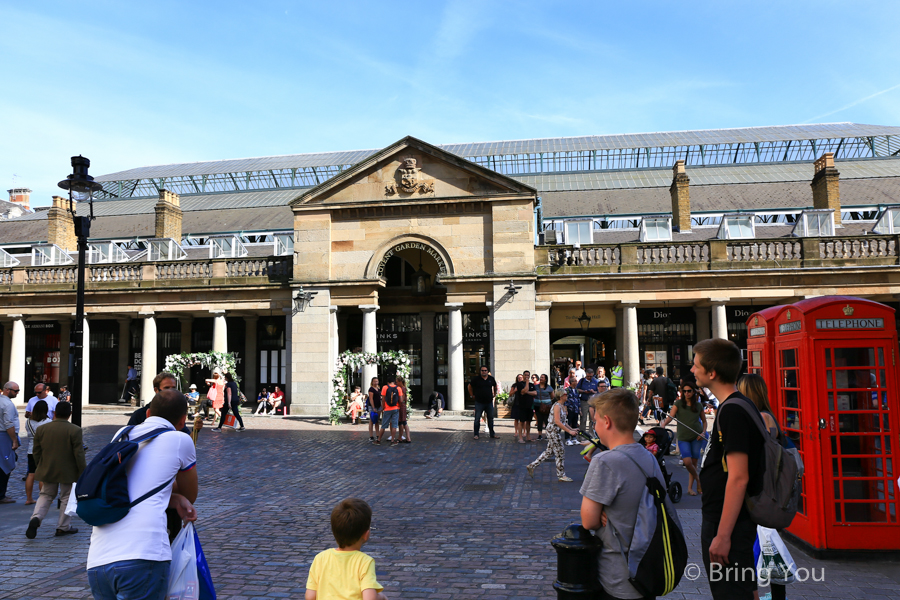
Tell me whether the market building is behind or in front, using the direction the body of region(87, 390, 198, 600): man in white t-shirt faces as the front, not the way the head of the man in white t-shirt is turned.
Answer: in front

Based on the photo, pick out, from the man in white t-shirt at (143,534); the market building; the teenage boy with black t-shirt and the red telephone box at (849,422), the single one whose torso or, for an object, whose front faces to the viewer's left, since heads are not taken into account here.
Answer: the teenage boy with black t-shirt

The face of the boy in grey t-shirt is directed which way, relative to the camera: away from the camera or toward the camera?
away from the camera

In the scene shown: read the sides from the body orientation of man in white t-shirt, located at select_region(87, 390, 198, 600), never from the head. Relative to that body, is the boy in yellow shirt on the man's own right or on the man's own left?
on the man's own right

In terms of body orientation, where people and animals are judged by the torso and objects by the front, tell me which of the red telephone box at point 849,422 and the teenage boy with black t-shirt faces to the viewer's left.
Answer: the teenage boy with black t-shirt

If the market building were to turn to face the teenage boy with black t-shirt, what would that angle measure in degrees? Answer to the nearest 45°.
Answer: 0° — it already faces them

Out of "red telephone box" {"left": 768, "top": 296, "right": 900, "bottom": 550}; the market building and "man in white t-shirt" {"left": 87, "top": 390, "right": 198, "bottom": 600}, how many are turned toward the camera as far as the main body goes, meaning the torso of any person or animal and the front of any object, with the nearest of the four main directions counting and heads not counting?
2

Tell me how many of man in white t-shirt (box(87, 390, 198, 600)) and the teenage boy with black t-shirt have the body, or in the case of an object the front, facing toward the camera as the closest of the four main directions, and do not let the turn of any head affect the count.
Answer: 0

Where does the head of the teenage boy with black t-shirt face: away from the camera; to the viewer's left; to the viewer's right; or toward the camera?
to the viewer's left

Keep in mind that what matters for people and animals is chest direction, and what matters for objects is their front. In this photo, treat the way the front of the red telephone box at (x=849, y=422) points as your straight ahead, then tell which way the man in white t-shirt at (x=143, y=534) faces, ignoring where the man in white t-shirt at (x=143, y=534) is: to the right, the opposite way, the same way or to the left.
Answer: the opposite way

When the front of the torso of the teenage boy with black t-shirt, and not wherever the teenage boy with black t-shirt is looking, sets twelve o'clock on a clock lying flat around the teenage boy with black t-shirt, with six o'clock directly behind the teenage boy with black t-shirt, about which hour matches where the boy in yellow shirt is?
The boy in yellow shirt is roughly at 11 o'clock from the teenage boy with black t-shirt.

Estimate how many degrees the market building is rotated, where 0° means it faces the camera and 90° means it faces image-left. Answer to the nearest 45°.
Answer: approximately 0°

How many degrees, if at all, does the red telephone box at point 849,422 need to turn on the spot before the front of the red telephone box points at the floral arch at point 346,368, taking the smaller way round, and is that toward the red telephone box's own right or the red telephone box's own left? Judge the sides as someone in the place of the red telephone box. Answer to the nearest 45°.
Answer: approximately 135° to the red telephone box's own right

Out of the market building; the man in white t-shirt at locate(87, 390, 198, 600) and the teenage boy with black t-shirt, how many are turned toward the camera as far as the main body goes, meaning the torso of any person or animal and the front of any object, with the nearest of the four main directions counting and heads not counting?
1
